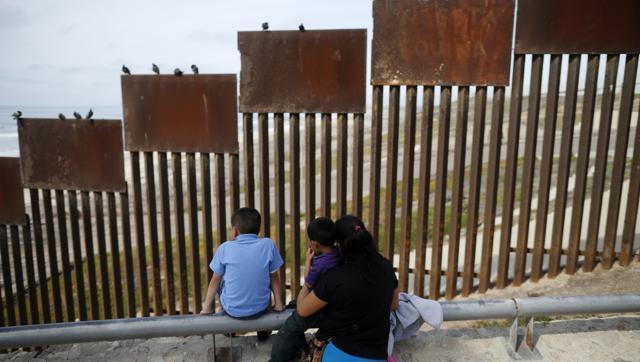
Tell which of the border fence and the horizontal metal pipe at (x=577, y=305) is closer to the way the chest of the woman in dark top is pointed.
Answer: the border fence

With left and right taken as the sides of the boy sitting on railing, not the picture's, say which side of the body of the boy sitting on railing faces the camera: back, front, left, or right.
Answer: back

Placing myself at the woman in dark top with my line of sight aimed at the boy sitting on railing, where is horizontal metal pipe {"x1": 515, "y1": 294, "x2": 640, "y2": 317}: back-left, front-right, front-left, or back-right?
back-right

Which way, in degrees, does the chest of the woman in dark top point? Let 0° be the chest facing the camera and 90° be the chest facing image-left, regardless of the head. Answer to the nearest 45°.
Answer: approximately 135°

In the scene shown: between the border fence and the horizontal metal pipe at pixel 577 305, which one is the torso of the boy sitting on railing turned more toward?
the border fence

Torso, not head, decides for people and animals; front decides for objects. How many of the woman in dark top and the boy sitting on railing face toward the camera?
0

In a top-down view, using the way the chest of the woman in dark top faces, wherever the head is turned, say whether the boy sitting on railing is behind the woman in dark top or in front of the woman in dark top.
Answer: in front

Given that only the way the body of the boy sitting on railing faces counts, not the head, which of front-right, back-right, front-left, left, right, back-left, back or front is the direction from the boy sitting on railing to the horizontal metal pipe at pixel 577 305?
right
